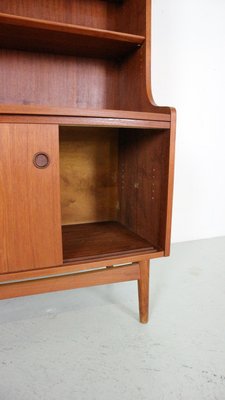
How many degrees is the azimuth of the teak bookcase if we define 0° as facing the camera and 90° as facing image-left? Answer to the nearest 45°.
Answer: approximately 315°
